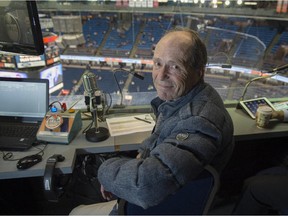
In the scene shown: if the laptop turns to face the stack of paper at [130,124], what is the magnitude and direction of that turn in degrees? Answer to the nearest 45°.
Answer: approximately 45° to its left

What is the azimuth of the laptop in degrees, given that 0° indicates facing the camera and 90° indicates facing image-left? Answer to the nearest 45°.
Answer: approximately 0°

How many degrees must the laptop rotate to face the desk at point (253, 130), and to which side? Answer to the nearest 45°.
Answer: approximately 45° to its left

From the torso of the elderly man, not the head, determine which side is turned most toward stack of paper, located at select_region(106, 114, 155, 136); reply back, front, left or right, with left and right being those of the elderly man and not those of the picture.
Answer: right
